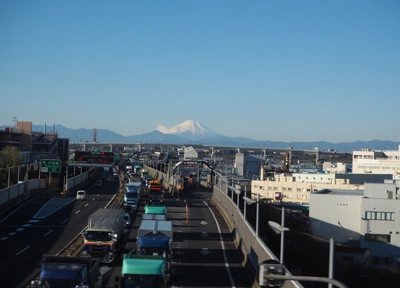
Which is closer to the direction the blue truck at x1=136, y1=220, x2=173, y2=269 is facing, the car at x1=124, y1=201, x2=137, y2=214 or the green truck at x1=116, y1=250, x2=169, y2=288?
the green truck

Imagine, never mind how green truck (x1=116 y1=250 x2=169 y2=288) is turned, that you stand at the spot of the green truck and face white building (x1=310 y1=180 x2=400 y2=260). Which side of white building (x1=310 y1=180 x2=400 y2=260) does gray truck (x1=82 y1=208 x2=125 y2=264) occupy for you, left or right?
left

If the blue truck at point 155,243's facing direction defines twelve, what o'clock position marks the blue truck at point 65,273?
the blue truck at point 65,273 is roughly at 1 o'clock from the blue truck at point 155,243.

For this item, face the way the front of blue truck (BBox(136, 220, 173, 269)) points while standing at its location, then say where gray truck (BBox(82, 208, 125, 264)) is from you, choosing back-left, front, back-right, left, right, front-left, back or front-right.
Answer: back-right

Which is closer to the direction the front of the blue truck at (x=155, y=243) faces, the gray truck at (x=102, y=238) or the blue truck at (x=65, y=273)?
the blue truck

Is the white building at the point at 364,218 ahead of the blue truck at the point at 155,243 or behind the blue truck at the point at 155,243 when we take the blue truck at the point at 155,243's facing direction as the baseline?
behind

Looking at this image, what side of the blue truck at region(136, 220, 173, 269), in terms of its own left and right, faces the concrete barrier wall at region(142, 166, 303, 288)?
left

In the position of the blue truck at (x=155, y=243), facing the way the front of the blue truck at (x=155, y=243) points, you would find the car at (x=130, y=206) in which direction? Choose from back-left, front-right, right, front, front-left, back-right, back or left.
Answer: back

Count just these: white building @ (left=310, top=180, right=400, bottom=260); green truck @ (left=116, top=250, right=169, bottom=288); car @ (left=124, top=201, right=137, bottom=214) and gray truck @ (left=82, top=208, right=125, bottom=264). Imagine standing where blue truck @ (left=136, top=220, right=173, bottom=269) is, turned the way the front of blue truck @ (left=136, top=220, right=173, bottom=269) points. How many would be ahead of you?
1

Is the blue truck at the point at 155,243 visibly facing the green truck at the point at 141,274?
yes

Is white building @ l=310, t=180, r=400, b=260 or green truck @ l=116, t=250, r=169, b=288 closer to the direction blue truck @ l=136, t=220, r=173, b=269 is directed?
the green truck

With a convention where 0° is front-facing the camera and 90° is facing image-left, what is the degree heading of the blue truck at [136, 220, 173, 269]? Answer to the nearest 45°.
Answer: approximately 0°
